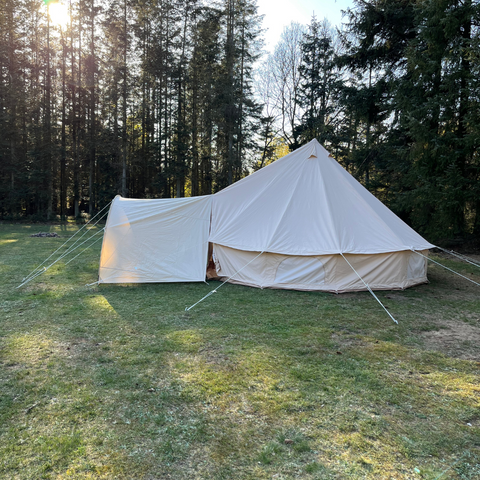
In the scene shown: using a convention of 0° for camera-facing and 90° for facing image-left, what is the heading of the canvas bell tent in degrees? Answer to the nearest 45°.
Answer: approximately 90°
